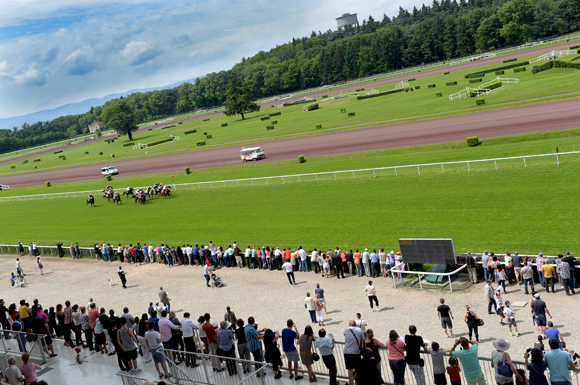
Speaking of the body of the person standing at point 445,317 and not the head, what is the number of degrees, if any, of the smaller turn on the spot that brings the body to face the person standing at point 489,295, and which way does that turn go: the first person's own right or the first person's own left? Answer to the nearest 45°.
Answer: approximately 45° to the first person's own right

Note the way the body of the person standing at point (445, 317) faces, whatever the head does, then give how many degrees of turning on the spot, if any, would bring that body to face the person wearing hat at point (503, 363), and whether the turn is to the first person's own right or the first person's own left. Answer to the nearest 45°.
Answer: approximately 180°

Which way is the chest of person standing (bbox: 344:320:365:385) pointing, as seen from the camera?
away from the camera

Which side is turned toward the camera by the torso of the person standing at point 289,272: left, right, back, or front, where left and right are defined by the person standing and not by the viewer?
back

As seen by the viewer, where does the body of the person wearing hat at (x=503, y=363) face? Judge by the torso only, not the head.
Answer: away from the camera

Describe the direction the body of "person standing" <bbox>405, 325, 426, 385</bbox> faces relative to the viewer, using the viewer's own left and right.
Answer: facing away from the viewer

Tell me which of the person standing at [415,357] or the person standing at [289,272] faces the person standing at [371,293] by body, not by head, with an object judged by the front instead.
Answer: the person standing at [415,357]

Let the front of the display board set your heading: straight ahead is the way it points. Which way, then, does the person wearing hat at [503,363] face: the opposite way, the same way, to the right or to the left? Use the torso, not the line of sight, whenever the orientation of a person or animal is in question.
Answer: the opposite way

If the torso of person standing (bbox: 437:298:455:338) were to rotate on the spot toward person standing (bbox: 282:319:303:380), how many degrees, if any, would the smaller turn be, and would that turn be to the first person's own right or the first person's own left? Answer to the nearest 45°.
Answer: approximately 135° to the first person's own left

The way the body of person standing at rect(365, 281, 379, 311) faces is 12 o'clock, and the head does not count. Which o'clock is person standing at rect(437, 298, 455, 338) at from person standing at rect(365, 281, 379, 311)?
person standing at rect(437, 298, 455, 338) is roughly at 5 o'clock from person standing at rect(365, 281, 379, 311).

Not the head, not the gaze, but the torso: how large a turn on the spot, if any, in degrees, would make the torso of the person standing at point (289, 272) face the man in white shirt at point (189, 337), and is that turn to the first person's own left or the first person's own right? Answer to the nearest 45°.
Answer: approximately 180°

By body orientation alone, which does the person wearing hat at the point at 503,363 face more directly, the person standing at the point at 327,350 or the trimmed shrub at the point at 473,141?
the trimmed shrub

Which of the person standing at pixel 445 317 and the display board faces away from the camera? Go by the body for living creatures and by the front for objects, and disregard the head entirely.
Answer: the person standing
